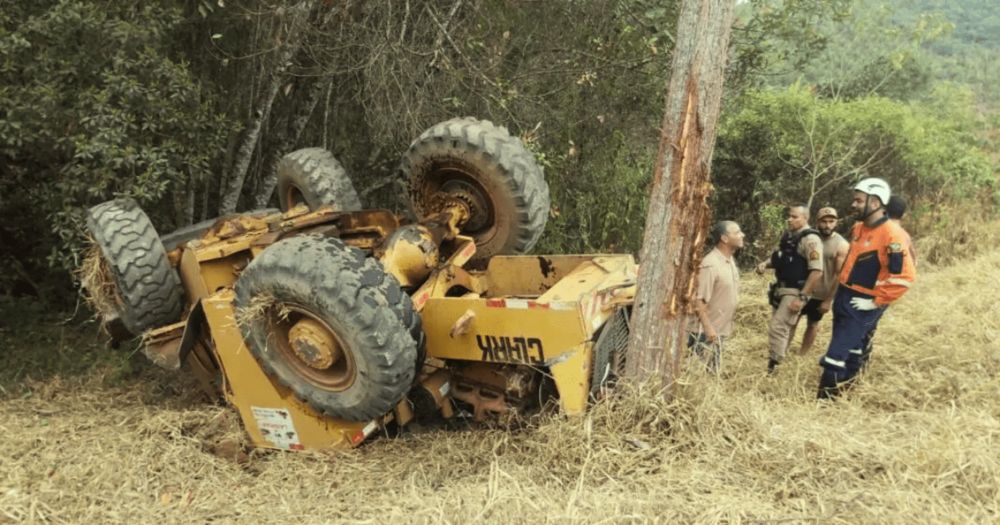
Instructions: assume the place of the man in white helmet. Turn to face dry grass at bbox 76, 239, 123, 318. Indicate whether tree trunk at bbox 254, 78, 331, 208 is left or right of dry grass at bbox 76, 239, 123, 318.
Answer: right

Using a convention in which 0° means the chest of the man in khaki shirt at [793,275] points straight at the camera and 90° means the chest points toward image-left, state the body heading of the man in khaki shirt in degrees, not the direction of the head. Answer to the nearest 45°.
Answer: approximately 45°

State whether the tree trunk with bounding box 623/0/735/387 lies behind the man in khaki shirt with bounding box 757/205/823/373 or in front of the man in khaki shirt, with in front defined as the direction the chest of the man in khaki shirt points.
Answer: in front

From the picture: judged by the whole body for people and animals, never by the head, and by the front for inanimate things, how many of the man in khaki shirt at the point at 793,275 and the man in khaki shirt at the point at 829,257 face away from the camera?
0

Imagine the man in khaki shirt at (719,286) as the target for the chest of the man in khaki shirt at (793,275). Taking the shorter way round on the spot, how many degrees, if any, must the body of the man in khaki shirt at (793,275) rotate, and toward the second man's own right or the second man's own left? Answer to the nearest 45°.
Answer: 0° — they already face them

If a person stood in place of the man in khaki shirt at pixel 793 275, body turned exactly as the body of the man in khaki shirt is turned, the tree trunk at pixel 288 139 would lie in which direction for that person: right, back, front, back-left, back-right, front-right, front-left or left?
front-right

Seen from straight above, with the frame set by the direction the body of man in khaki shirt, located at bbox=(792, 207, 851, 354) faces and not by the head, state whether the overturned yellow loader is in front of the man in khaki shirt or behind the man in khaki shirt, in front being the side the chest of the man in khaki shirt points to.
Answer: in front

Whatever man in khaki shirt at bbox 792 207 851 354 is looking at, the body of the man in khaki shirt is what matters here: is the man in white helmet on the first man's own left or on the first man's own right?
on the first man's own left
